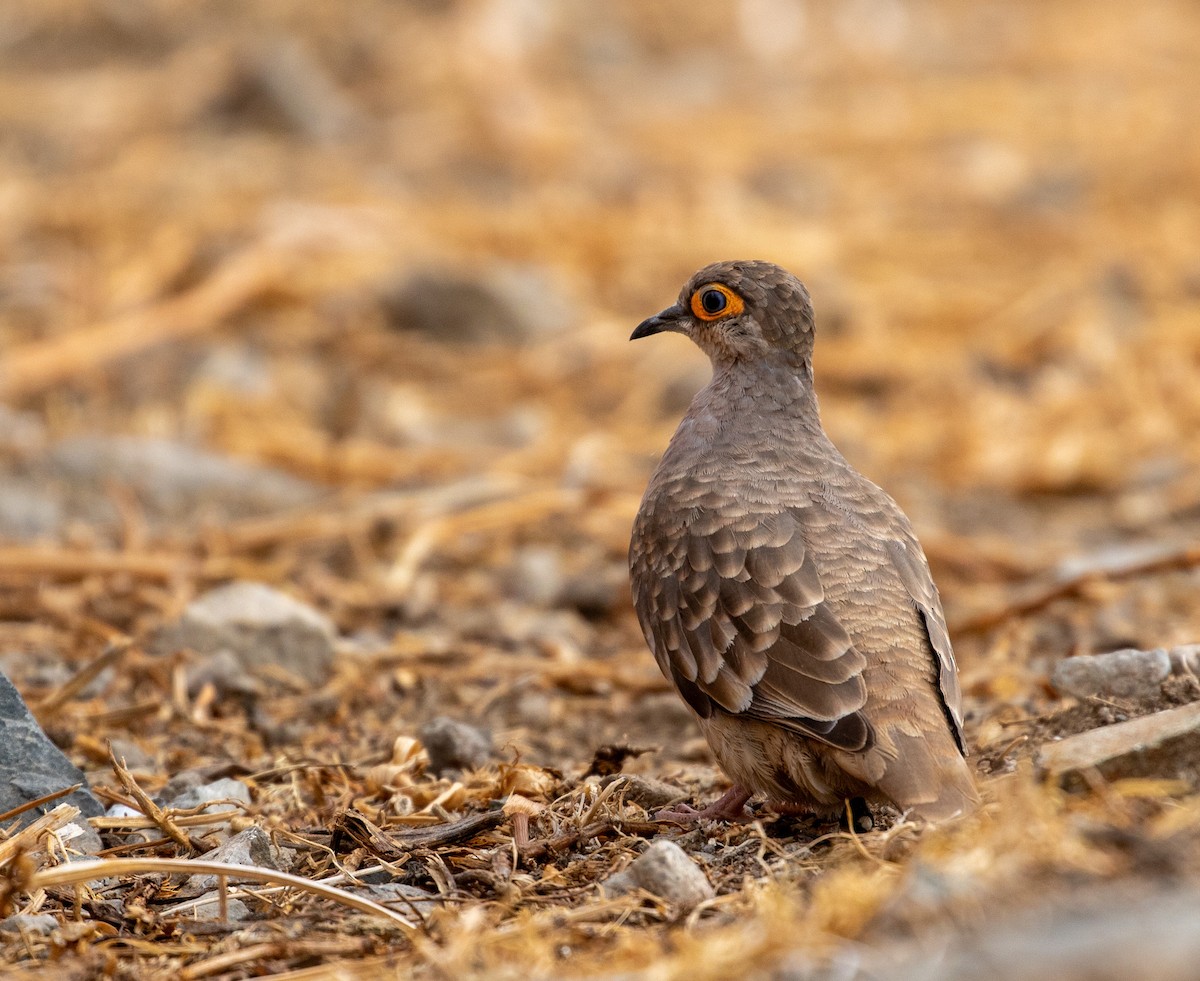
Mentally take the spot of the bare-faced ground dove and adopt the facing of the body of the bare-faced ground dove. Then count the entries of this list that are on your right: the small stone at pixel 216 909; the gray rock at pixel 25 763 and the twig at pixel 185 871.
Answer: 0

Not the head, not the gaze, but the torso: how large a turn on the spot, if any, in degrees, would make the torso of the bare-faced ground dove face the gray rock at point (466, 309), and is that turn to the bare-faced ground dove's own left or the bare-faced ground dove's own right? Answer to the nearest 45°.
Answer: approximately 45° to the bare-faced ground dove's own right

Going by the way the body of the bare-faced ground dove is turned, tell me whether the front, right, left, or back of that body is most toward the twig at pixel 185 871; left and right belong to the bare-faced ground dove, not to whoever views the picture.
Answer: left

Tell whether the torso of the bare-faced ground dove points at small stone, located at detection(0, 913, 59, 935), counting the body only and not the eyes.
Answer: no

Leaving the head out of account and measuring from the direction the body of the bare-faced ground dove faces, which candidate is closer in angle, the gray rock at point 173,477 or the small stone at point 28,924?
the gray rock

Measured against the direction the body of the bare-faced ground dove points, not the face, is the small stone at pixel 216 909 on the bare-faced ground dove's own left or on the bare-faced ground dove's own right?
on the bare-faced ground dove's own left

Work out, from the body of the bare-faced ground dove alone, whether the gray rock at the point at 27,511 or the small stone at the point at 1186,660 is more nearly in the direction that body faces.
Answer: the gray rock

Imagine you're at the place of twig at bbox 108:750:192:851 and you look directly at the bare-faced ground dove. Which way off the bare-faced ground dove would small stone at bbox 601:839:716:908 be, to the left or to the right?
right

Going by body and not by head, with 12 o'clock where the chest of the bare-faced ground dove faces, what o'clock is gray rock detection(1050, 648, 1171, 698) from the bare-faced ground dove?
The gray rock is roughly at 4 o'clock from the bare-faced ground dove.

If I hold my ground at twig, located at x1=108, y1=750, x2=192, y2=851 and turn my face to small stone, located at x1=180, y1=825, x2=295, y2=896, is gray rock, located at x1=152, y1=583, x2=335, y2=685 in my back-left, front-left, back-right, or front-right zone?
back-left

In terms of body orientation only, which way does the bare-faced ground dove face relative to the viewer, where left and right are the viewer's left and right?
facing away from the viewer and to the left of the viewer

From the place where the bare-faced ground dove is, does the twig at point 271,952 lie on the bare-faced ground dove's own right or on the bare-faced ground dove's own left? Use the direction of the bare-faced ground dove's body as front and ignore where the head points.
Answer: on the bare-faced ground dove's own left

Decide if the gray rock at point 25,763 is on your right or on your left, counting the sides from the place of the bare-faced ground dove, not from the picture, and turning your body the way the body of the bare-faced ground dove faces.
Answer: on your left

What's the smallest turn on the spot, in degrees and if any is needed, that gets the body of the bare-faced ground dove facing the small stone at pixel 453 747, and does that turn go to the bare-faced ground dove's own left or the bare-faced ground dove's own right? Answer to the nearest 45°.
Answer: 0° — it already faces it

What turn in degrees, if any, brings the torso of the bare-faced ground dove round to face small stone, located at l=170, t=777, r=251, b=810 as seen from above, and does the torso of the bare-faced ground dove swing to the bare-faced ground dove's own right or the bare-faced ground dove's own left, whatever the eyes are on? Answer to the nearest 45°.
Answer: approximately 45° to the bare-faced ground dove's own left

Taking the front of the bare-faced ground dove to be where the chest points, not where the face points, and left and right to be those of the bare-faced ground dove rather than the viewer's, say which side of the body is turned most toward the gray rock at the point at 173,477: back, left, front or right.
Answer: front

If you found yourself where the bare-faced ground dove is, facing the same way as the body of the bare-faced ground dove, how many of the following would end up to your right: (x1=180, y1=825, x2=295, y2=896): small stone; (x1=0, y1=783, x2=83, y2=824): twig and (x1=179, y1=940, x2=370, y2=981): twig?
0

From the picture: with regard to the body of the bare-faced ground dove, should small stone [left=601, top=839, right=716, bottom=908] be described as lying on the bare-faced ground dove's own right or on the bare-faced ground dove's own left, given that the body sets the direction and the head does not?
on the bare-faced ground dove's own left

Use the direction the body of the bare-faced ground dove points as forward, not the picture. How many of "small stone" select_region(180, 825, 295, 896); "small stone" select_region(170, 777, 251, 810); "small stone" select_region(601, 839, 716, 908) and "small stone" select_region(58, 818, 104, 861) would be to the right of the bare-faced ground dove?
0
